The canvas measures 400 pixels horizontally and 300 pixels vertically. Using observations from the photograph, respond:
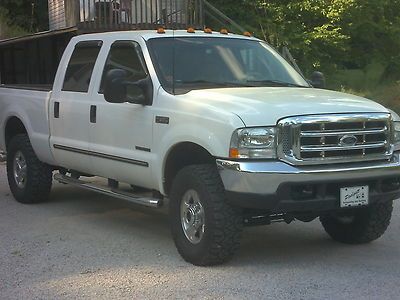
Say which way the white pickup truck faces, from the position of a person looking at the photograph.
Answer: facing the viewer and to the right of the viewer
